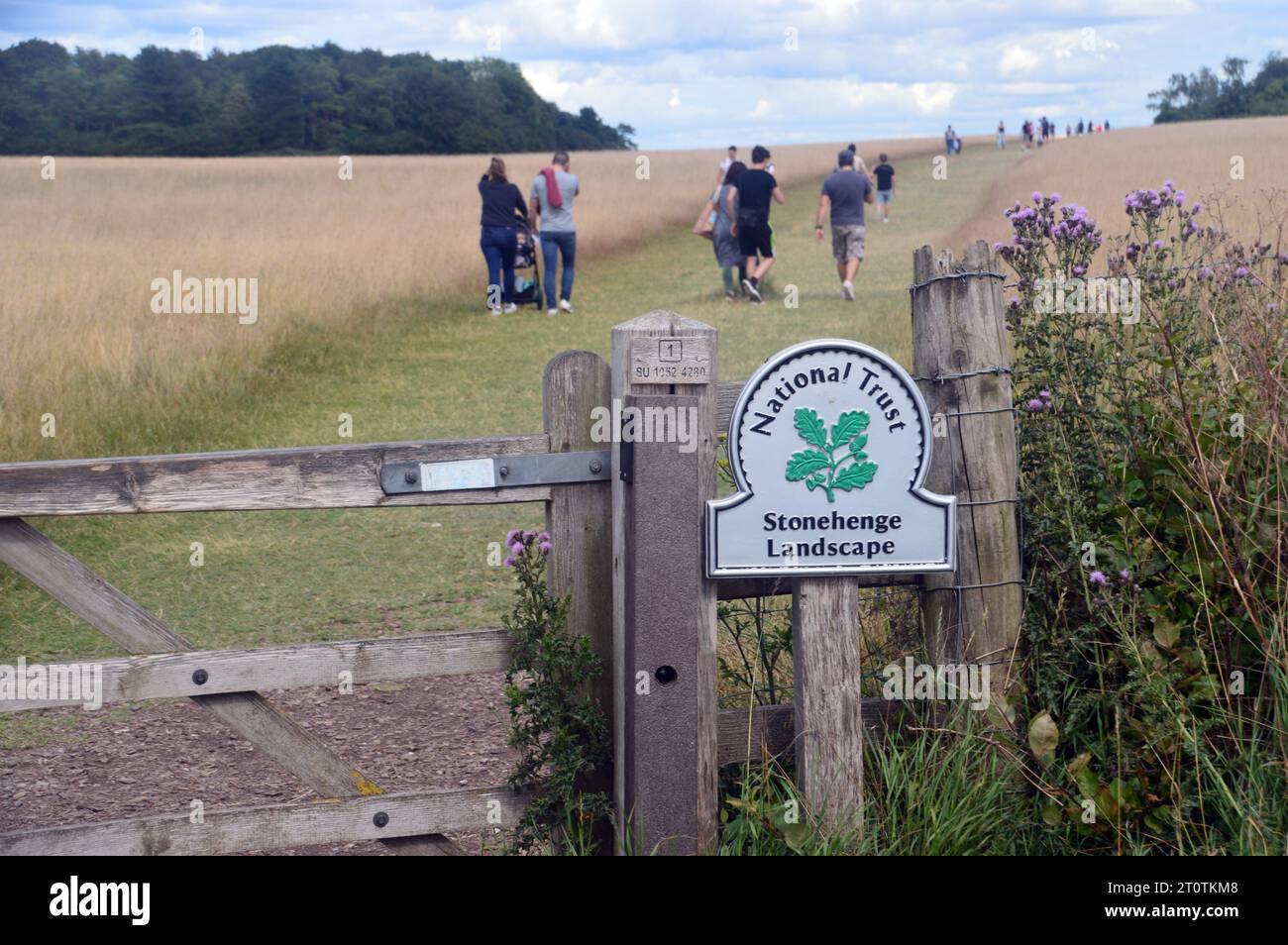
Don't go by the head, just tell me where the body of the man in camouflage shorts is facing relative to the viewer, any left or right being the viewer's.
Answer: facing away from the viewer

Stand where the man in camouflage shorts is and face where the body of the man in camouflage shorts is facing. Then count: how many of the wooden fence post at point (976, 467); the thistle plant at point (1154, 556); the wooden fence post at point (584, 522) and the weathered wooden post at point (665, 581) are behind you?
4

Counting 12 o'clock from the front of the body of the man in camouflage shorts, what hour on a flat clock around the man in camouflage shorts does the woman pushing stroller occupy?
The woman pushing stroller is roughly at 8 o'clock from the man in camouflage shorts.

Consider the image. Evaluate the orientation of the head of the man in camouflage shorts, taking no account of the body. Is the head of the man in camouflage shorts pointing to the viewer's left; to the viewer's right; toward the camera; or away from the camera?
away from the camera

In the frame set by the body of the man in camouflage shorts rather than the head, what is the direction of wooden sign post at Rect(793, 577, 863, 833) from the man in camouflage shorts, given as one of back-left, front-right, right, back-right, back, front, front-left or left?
back

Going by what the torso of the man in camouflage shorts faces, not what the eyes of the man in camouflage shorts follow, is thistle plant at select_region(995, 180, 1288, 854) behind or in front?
behind

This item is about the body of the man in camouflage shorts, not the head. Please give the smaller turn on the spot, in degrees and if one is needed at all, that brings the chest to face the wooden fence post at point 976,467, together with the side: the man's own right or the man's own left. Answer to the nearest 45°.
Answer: approximately 180°

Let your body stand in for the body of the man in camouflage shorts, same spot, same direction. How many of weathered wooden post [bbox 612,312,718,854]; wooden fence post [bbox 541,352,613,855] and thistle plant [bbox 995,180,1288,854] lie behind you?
3

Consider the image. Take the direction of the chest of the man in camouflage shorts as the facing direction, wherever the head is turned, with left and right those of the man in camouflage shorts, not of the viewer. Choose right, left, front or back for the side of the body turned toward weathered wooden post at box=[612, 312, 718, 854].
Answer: back

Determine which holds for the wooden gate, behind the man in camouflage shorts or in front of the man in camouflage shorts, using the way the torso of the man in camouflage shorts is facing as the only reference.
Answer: behind

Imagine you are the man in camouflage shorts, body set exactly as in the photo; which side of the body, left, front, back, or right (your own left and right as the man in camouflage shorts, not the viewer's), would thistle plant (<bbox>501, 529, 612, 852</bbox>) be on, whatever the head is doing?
back

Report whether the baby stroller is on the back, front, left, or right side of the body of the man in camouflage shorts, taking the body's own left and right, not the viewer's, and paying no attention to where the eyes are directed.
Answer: left

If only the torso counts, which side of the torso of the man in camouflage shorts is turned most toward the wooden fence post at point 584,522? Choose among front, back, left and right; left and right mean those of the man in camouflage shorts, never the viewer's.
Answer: back

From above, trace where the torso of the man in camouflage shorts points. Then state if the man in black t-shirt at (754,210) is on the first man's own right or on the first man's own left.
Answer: on the first man's own left
